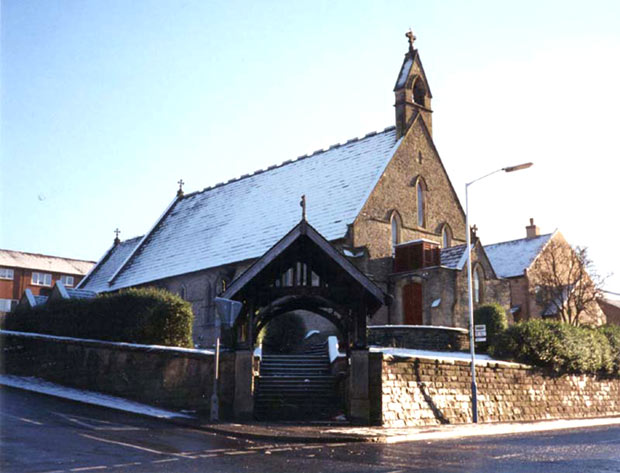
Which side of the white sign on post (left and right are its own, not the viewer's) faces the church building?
back

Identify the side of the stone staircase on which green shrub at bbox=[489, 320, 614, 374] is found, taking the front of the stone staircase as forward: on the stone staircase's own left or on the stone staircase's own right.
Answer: on the stone staircase's own left

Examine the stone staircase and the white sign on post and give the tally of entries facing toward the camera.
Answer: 2

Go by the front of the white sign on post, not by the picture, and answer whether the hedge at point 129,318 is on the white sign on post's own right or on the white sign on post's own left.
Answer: on the white sign on post's own right

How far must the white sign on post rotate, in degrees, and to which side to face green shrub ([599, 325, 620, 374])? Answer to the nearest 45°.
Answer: approximately 135° to its left

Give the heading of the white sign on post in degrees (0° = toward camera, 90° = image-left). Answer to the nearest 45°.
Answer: approximately 0°

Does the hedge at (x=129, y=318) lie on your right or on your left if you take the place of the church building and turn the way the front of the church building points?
on your right

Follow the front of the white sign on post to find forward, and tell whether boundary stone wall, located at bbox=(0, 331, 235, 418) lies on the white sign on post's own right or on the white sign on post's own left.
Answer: on the white sign on post's own right
